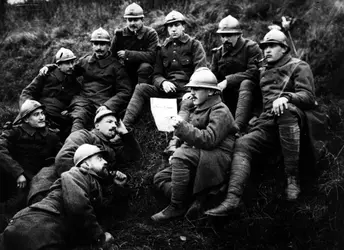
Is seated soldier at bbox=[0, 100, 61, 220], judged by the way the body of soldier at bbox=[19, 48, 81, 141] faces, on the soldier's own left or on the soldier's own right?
on the soldier's own right

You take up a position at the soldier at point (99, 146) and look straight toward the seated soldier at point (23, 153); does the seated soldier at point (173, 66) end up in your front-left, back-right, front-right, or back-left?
back-right

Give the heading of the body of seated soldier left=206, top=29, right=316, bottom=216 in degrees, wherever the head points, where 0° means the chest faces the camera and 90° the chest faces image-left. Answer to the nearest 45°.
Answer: approximately 45°

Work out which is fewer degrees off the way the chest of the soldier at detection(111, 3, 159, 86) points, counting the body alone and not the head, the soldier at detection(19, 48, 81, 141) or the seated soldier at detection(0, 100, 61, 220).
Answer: the seated soldier

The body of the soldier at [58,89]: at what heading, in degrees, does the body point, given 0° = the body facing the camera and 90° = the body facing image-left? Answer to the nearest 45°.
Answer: approximately 315°

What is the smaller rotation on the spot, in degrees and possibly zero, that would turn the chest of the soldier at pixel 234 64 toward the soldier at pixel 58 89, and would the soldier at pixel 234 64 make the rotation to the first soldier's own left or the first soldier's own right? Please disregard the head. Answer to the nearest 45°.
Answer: approximately 45° to the first soldier's own right
